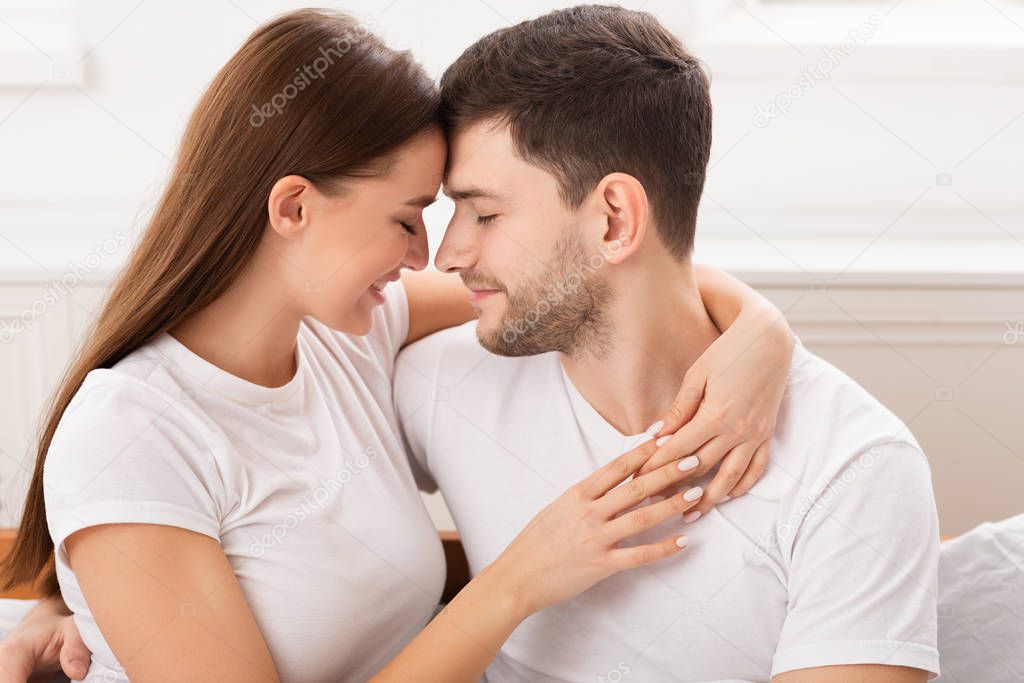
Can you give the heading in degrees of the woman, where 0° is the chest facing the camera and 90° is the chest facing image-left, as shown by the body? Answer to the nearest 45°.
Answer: approximately 315°

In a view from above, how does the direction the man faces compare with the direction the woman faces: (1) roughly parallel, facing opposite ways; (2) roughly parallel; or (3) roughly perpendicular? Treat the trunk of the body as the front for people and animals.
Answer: roughly perpendicular

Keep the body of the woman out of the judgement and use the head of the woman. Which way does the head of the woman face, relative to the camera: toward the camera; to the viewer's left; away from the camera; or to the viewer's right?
to the viewer's right

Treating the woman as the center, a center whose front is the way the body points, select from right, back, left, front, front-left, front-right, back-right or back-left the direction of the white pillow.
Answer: front-left
